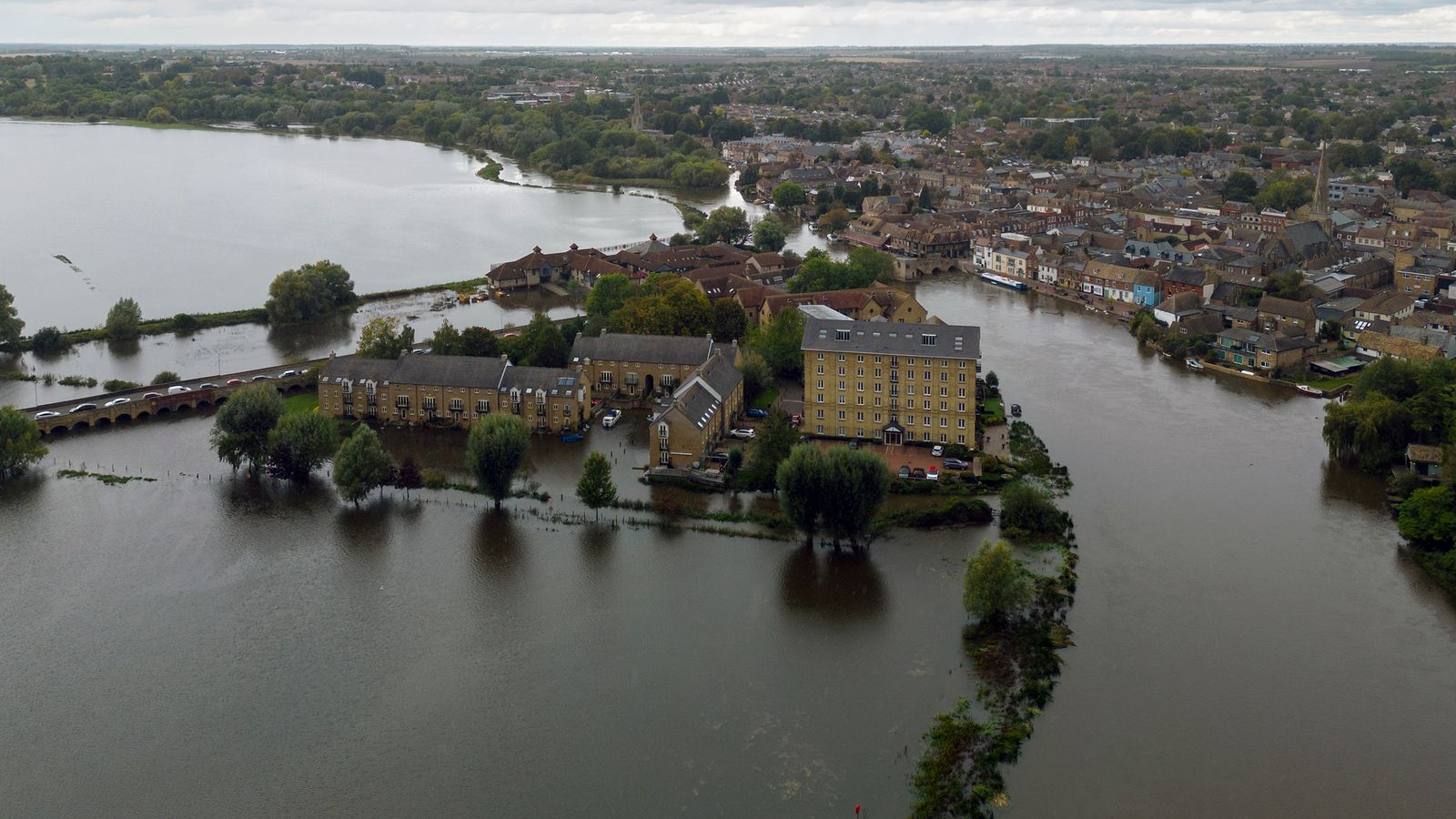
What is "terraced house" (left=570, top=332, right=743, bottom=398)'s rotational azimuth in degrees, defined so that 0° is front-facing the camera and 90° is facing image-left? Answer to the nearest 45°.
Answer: approximately 0°

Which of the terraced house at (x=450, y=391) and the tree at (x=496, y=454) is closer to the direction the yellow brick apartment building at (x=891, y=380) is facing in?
the tree

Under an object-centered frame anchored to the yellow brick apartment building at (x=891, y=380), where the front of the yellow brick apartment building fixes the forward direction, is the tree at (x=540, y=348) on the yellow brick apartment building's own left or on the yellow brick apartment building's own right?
on the yellow brick apartment building's own right

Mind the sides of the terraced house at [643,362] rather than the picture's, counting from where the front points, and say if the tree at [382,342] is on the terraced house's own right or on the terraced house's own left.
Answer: on the terraced house's own right

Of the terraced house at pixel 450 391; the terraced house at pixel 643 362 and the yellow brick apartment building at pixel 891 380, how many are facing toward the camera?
3

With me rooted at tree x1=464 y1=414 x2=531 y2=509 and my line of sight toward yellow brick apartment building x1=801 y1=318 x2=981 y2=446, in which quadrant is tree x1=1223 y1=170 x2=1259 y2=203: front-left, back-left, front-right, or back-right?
front-left

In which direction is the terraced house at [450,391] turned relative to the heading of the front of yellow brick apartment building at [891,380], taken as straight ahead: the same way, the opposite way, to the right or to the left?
the same way

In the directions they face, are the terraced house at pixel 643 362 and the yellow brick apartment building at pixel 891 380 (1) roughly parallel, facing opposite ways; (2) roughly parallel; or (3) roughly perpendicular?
roughly parallel

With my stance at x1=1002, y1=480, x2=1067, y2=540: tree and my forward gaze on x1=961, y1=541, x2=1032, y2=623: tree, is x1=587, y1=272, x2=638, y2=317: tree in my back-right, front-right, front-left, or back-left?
back-right

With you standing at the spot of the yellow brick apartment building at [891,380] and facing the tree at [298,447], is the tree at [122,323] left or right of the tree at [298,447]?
right

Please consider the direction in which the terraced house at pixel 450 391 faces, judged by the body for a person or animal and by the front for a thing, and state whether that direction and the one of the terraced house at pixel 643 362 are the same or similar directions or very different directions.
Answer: same or similar directions

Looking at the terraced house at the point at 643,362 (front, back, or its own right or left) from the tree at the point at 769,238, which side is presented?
back

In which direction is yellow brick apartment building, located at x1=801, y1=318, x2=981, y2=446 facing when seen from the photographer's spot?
facing the viewer
